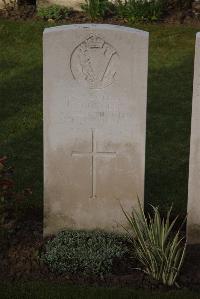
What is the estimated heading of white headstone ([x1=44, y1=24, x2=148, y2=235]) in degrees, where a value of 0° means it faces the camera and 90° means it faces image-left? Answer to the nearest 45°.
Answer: approximately 0°

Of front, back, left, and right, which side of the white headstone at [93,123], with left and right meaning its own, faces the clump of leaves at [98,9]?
back

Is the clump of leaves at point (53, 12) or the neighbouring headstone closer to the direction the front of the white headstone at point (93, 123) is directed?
the neighbouring headstone

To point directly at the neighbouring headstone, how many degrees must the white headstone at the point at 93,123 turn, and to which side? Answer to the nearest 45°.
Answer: approximately 90° to its left

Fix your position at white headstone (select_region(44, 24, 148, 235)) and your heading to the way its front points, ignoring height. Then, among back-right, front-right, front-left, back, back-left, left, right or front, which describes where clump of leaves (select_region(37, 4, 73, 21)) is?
back

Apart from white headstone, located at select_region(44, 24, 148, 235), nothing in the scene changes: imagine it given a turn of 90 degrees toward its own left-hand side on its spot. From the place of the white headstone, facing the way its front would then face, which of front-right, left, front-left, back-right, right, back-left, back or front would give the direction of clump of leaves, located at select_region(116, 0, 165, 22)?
left
